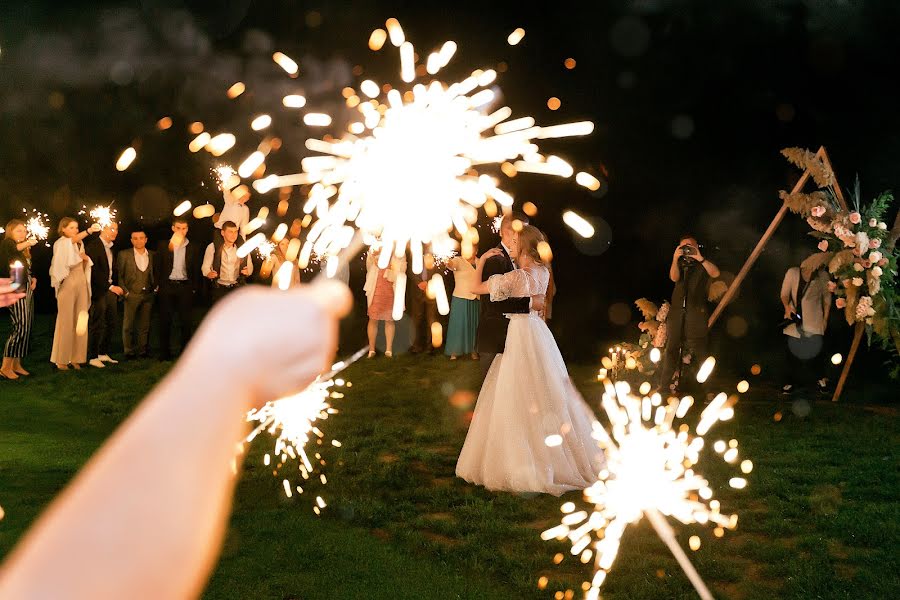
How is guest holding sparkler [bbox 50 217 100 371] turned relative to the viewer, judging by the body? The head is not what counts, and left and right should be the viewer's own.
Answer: facing the viewer and to the right of the viewer

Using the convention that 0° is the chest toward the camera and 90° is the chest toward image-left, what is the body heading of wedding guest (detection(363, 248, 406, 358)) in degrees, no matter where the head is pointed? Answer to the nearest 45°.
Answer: approximately 0°

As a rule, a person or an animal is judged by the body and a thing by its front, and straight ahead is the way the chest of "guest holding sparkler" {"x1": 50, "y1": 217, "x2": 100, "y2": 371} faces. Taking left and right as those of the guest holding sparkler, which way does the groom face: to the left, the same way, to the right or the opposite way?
the same way

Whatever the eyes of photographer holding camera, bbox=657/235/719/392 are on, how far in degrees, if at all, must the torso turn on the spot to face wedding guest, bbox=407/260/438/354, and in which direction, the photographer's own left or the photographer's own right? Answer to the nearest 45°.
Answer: approximately 135° to the photographer's own right

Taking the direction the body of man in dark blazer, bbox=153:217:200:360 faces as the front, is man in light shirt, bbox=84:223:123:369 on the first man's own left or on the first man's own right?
on the first man's own right

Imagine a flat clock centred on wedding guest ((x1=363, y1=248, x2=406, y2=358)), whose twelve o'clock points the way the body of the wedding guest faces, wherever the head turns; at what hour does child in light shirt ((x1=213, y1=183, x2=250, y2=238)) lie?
The child in light shirt is roughly at 3 o'clock from the wedding guest.

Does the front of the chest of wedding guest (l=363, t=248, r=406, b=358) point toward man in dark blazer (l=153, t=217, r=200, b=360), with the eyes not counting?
no

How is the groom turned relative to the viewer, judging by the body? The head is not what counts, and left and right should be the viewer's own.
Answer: facing to the right of the viewer

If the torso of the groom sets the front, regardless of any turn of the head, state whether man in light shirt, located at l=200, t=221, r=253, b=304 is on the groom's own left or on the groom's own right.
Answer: on the groom's own left

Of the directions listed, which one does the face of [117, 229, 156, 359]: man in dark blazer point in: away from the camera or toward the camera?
toward the camera

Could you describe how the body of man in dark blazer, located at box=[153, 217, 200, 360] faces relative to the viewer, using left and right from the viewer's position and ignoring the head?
facing the viewer

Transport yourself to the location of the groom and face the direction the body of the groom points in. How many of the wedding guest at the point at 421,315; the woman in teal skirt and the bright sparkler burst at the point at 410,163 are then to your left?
2

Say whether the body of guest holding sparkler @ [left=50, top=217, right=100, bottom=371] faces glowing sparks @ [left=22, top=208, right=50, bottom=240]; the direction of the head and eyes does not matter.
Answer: no

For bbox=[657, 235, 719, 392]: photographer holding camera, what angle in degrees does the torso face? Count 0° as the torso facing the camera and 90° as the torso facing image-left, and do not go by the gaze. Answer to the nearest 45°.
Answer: approximately 0°

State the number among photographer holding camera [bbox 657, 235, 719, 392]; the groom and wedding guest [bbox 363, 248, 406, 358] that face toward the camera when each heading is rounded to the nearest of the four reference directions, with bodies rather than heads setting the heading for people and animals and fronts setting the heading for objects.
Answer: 2

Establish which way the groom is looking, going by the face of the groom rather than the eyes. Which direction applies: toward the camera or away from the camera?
toward the camera

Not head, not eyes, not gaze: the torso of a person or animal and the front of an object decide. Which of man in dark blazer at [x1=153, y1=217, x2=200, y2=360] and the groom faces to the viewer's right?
the groom

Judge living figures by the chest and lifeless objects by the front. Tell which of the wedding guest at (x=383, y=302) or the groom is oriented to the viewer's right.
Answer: the groom
